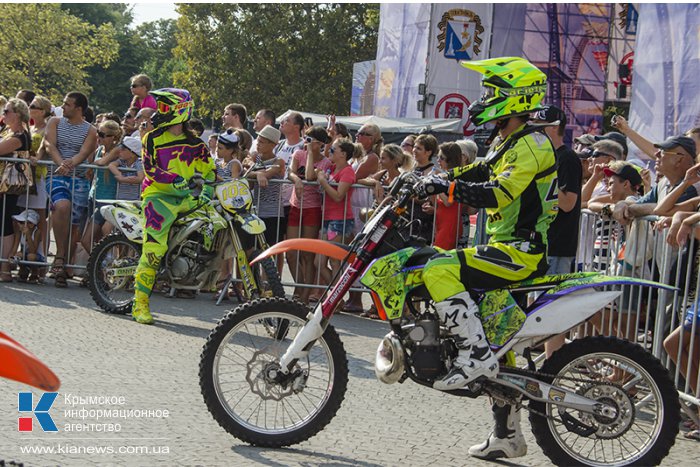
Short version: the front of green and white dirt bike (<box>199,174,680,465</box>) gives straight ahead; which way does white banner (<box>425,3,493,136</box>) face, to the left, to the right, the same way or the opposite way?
to the left

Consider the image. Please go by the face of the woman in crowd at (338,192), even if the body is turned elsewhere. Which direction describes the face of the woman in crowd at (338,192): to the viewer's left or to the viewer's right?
to the viewer's left

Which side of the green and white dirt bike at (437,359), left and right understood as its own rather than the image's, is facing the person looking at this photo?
left

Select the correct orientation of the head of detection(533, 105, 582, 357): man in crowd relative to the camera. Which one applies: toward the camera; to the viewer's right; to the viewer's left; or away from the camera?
to the viewer's left

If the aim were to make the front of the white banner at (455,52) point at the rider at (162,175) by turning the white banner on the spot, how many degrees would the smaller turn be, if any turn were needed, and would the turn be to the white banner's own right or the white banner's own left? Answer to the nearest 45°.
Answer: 0° — it already faces them

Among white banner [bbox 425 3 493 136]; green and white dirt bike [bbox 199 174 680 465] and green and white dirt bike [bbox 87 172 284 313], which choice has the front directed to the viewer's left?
green and white dirt bike [bbox 199 174 680 465]

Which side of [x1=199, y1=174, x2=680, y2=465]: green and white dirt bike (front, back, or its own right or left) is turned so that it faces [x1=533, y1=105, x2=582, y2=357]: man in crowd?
right

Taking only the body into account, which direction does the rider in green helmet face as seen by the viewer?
to the viewer's left

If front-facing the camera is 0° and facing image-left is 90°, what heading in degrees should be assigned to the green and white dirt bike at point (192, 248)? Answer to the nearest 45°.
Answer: approximately 315°

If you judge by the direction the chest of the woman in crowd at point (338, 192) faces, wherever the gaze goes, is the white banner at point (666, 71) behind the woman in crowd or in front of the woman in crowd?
behind

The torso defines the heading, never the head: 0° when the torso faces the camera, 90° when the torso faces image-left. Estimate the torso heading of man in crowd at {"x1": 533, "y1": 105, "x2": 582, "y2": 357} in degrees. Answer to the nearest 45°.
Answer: approximately 90°

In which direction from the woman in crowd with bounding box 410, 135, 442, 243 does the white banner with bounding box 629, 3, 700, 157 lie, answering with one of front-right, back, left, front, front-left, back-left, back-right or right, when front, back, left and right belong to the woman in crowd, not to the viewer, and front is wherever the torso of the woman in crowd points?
back

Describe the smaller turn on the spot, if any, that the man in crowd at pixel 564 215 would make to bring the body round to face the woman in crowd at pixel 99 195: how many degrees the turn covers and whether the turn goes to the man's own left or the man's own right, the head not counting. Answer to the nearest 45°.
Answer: approximately 45° to the man's own right

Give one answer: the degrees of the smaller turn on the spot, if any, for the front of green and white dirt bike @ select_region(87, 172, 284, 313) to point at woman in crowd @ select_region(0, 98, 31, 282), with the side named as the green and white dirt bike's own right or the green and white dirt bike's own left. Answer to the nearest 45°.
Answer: approximately 180°

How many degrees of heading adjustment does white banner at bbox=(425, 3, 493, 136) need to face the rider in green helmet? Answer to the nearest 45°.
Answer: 0° — it already faces them
